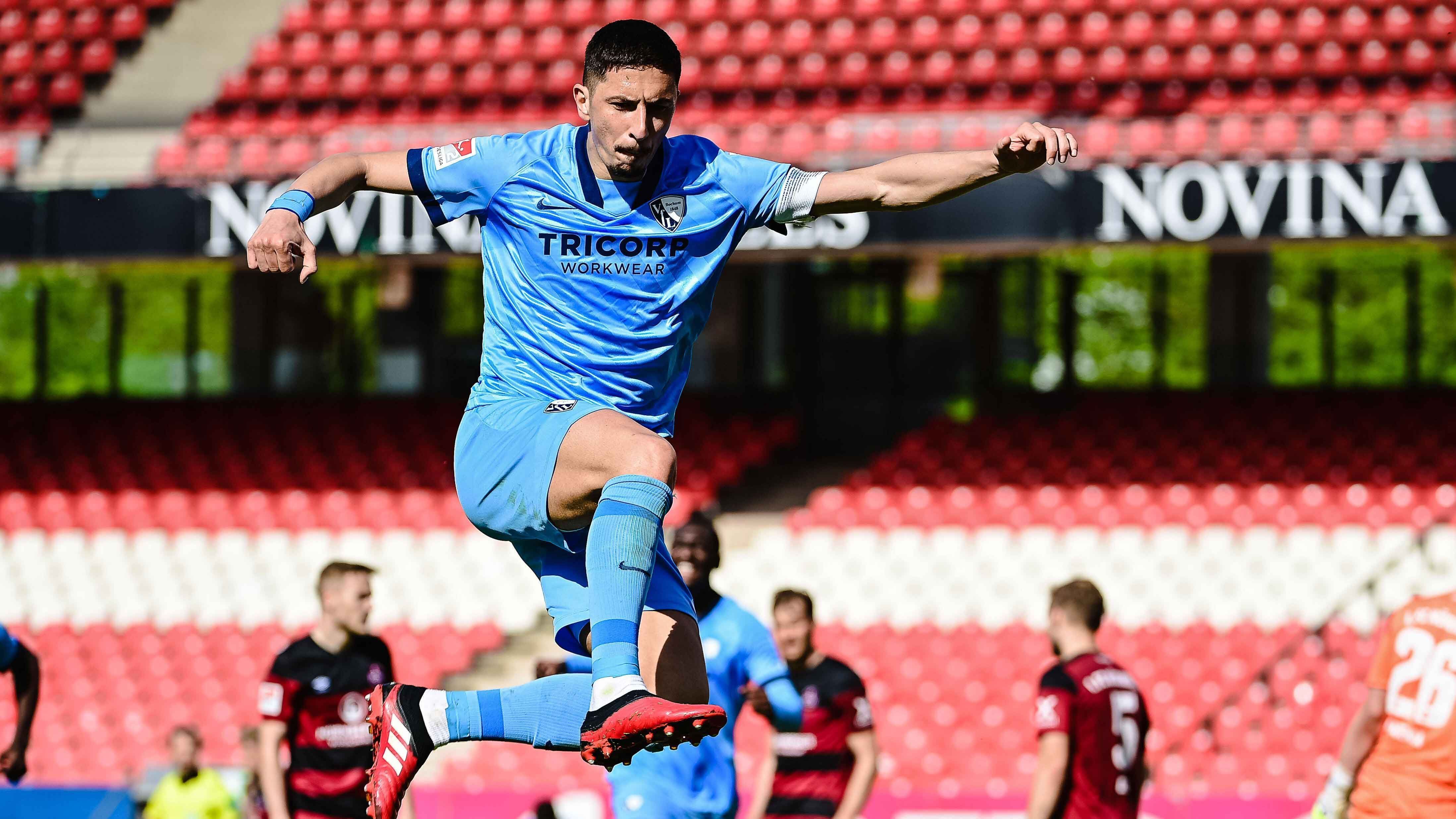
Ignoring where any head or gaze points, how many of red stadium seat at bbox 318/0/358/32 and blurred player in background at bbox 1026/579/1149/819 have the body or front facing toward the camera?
1

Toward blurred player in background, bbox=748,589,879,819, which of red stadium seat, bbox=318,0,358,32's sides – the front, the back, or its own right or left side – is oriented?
front

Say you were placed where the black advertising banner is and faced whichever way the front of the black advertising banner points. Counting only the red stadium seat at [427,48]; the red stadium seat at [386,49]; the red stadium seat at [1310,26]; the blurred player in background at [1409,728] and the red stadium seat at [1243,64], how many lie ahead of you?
1

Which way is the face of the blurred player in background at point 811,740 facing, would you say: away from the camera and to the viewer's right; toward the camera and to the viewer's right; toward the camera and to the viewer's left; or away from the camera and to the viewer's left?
toward the camera and to the viewer's left

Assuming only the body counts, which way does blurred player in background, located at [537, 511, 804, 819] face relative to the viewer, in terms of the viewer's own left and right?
facing the viewer and to the left of the viewer

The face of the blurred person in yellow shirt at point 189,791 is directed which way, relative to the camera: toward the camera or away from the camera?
toward the camera

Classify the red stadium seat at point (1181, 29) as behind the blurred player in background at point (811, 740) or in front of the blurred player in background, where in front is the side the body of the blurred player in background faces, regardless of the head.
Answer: behind

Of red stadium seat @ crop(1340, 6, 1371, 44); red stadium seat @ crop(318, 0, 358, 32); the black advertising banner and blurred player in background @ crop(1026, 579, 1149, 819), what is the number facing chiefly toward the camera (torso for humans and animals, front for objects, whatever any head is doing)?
3

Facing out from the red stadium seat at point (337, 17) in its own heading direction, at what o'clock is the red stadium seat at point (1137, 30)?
the red stadium seat at point (1137, 30) is roughly at 10 o'clock from the red stadium seat at point (337, 17).

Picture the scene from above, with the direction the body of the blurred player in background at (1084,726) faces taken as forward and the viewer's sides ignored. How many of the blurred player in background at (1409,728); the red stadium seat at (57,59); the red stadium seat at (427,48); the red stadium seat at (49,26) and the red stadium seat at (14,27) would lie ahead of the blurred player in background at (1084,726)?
4

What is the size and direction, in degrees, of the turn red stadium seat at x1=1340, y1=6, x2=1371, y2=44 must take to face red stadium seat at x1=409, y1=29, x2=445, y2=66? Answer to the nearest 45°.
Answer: approximately 90° to its right

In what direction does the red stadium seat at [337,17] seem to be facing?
toward the camera

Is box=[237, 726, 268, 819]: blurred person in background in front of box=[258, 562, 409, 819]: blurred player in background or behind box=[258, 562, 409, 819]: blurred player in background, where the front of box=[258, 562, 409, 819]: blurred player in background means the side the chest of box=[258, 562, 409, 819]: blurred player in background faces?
behind

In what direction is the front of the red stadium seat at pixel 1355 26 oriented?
toward the camera

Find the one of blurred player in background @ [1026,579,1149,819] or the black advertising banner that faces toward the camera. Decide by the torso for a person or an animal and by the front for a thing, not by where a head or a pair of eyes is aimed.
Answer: the black advertising banner
